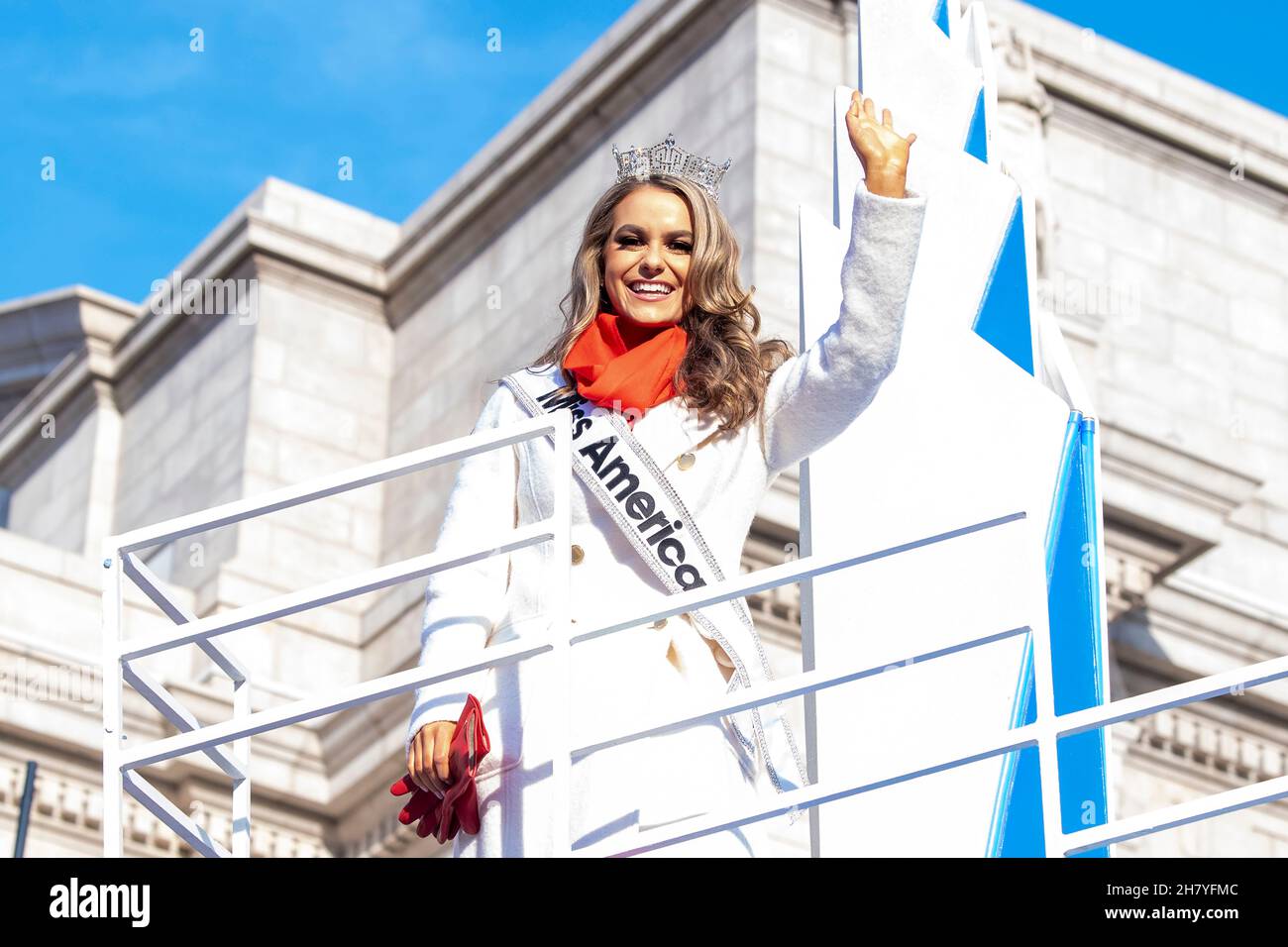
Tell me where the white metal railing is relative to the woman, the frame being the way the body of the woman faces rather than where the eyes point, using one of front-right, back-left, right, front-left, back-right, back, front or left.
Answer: front

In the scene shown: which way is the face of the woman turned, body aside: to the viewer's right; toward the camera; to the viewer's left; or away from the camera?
toward the camera

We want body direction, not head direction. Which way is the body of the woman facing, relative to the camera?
toward the camera

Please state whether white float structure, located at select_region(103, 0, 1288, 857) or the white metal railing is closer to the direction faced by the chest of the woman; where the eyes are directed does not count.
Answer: the white metal railing
